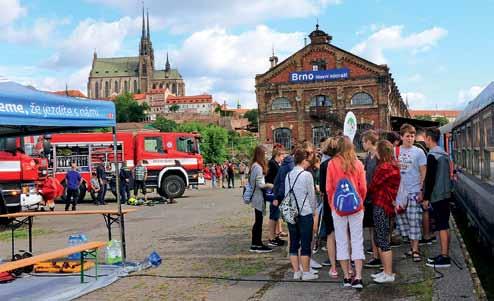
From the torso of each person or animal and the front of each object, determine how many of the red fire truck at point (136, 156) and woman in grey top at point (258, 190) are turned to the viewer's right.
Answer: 2

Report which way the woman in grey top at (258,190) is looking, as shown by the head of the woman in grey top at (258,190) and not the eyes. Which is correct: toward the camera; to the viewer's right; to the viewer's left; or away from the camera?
to the viewer's right

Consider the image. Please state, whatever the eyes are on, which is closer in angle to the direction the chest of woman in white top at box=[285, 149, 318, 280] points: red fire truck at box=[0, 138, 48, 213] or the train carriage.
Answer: the train carriage

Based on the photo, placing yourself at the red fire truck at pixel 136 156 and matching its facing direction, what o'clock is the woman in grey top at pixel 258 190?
The woman in grey top is roughly at 3 o'clock from the red fire truck.

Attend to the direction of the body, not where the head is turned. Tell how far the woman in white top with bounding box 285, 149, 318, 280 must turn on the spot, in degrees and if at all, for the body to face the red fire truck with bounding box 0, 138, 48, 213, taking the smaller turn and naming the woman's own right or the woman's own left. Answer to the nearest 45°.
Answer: approximately 90° to the woman's own left

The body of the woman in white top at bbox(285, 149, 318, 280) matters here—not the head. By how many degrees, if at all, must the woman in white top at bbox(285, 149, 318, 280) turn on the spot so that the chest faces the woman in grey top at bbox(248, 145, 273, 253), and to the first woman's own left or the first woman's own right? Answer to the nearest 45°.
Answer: approximately 45° to the first woman's own left

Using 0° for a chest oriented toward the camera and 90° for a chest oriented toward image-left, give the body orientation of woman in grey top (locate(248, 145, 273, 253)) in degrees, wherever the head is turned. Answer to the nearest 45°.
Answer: approximately 270°

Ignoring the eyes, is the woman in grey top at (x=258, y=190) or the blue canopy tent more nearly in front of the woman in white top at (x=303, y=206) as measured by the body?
the woman in grey top

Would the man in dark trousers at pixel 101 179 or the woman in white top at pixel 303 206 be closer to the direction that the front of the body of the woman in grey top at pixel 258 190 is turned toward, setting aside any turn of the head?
the woman in white top

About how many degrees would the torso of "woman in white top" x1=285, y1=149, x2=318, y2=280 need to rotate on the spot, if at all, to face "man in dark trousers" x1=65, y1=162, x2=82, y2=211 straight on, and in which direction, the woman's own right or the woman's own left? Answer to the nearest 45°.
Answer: approximately 90° to the woman's own left
